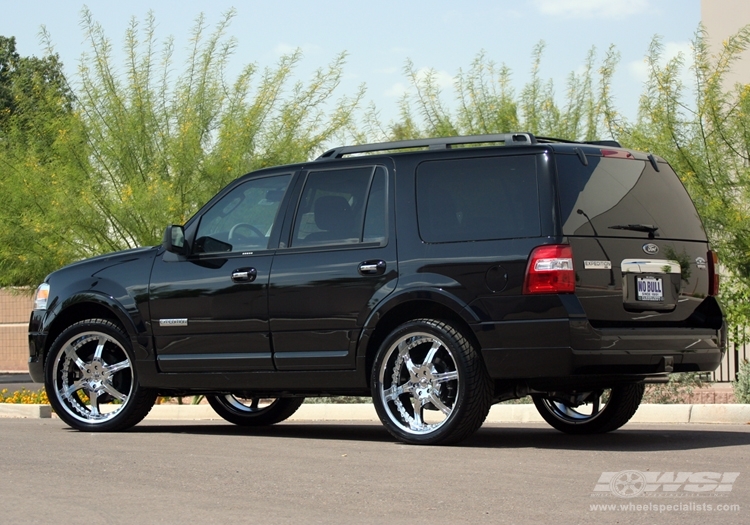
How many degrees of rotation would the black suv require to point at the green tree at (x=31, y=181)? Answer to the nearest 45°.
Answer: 0° — it already faces it

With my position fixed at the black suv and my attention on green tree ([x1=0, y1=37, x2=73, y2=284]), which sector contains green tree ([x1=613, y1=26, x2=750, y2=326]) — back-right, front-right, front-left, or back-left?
front-right

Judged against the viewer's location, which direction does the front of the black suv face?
facing away from the viewer and to the left of the viewer

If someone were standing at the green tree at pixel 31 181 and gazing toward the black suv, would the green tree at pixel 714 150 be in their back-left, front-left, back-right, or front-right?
front-left

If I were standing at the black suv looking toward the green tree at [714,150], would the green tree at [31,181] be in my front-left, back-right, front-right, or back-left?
front-left

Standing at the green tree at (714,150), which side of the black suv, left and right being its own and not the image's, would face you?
right
